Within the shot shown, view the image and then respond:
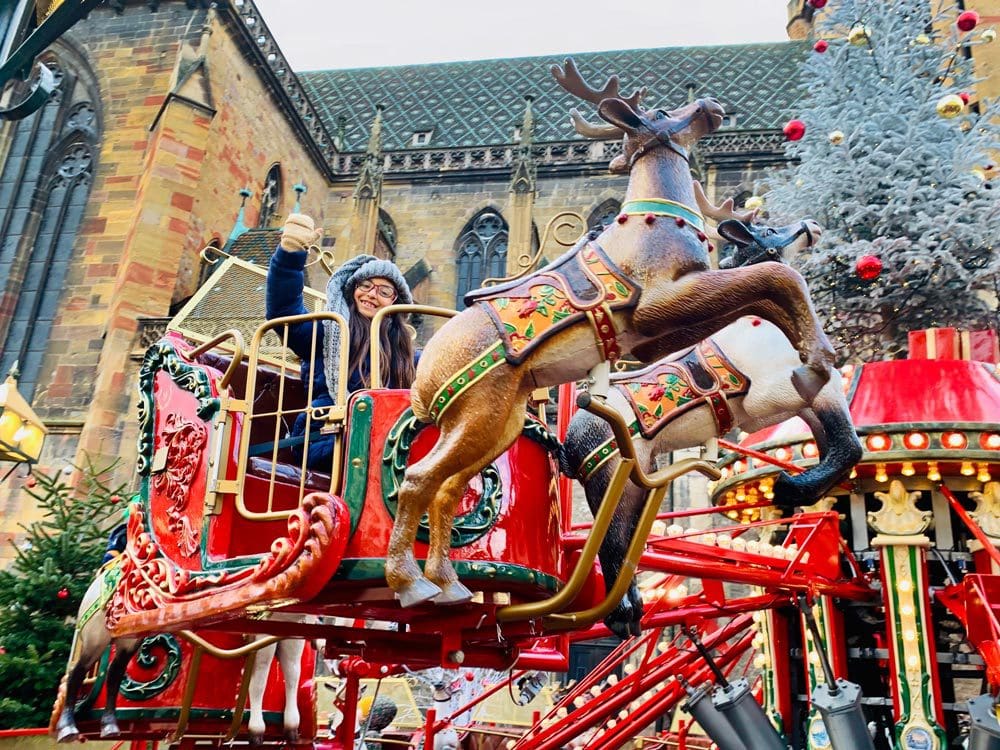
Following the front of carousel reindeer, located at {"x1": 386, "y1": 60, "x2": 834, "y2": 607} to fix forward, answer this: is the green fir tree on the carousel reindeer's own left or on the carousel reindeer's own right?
on the carousel reindeer's own left

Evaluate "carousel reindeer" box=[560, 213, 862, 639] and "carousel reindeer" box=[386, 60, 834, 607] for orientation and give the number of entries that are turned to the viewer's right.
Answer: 2

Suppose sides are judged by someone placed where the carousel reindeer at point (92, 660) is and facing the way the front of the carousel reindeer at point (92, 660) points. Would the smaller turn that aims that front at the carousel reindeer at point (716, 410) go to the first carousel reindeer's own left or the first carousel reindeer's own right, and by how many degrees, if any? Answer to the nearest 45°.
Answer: approximately 45° to the first carousel reindeer's own left

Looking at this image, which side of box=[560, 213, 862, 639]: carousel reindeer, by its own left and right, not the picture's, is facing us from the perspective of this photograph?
right

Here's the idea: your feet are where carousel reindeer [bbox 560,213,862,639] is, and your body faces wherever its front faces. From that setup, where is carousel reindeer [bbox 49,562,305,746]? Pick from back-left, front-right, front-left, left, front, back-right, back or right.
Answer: back

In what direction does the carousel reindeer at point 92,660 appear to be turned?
to the viewer's right

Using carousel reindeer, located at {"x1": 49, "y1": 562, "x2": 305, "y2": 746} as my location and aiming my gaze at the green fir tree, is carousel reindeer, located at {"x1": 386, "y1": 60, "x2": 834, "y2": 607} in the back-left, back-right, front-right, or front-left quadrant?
back-right

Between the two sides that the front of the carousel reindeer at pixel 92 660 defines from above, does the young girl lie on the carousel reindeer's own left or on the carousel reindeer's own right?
on the carousel reindeer's own right

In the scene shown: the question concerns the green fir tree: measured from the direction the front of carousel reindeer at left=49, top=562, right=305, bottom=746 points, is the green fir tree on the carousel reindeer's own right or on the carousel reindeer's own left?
on the carousel reindeer's own left

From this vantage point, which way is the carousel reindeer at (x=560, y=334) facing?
to the viewer's right
